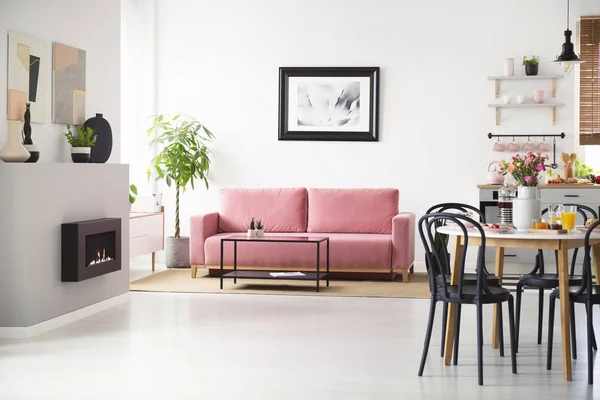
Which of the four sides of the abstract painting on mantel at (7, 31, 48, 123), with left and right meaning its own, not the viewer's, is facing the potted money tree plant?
left

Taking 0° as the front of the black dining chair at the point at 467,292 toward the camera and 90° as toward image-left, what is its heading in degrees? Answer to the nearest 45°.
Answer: approximately 225°

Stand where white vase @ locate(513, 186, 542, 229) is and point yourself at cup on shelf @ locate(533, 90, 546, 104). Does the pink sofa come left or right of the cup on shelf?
left

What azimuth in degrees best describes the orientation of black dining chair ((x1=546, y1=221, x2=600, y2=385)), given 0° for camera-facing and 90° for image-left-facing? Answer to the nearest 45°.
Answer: approximately 135°

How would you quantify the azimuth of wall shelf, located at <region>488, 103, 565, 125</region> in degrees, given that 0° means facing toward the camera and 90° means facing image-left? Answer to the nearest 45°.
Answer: approximately 0°

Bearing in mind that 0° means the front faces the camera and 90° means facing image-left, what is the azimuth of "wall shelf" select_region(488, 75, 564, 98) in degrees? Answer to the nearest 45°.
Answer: approximately 0°

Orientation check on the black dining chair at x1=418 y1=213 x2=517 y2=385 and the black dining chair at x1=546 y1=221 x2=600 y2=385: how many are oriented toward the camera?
0

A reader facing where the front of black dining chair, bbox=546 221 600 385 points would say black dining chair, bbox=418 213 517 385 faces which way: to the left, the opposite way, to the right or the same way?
to the right

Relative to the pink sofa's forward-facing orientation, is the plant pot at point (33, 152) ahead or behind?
ahead
